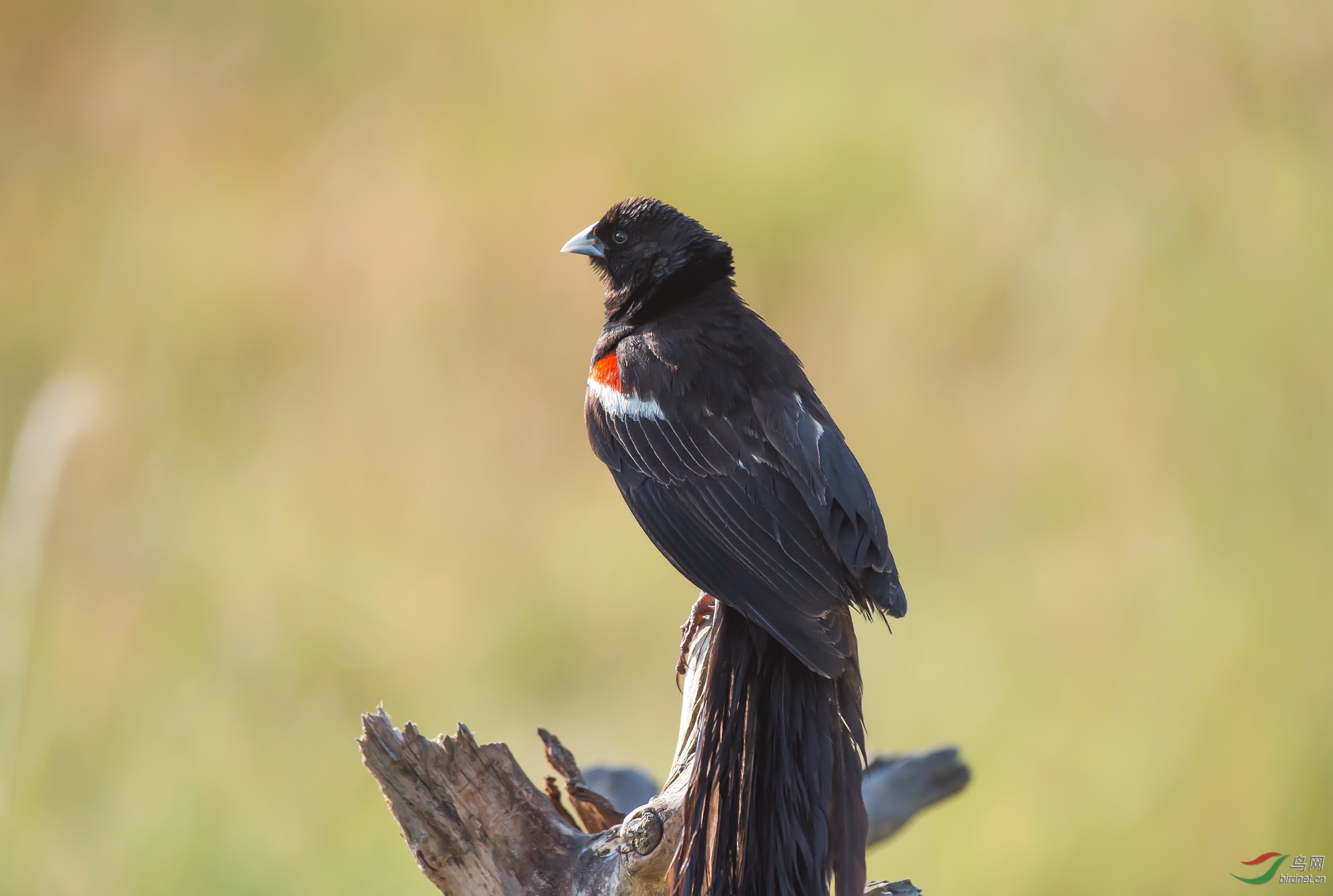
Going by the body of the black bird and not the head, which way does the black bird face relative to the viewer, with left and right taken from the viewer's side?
facing away from the viewer and to the left of the viewer
